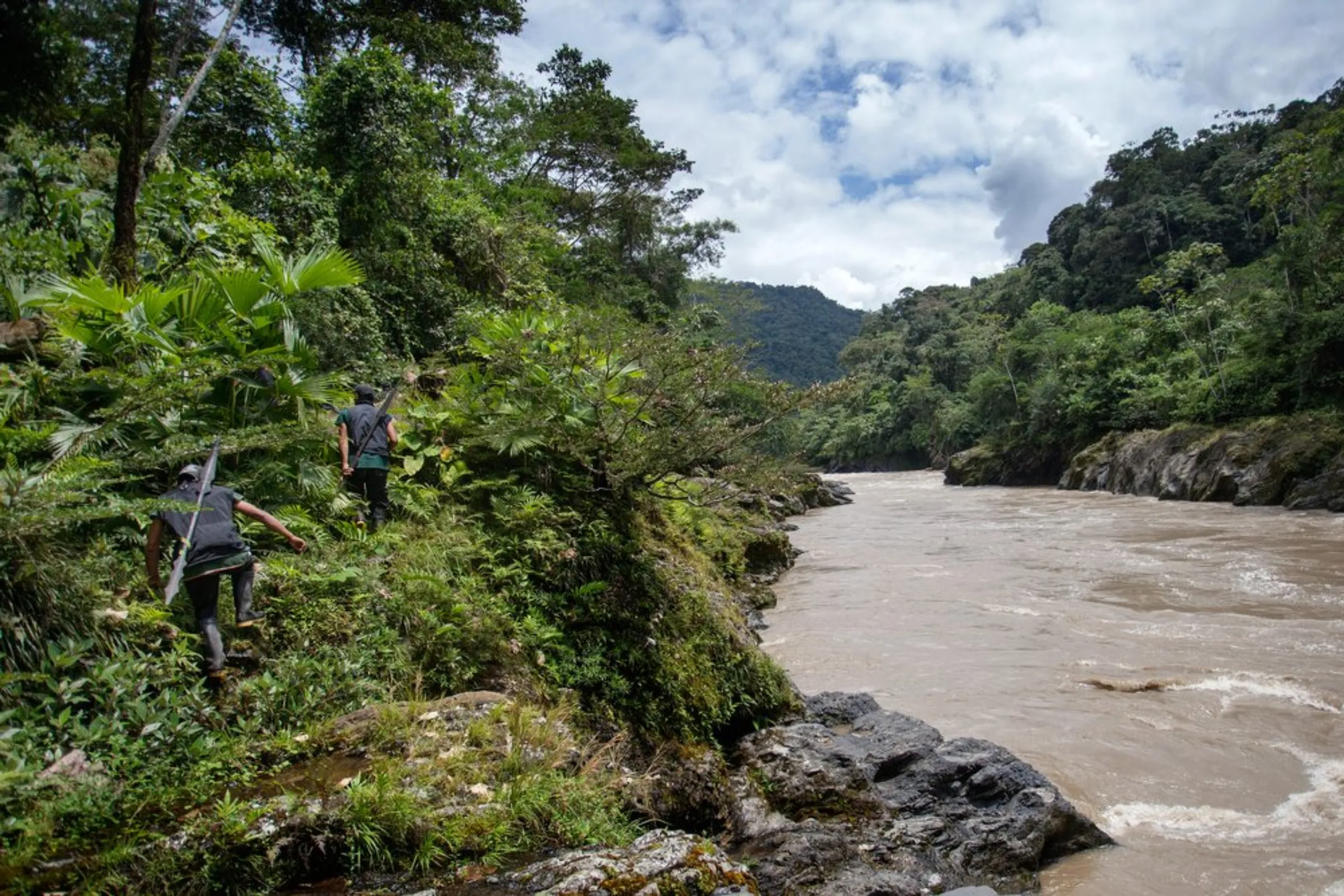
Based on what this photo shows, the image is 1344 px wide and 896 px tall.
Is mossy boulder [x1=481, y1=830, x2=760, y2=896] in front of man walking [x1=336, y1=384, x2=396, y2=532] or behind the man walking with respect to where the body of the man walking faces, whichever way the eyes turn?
behind

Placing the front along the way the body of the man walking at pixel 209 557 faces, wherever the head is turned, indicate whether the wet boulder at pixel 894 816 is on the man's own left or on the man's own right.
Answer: on the man's own right

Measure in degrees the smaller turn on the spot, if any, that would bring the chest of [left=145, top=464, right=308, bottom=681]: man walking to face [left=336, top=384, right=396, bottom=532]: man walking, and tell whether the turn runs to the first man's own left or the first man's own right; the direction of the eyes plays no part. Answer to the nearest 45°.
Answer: approximately 45° to the first man's own right

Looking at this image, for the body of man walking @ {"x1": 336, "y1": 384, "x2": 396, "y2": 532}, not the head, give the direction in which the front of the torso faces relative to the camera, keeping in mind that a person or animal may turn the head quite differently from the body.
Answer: away from the camera

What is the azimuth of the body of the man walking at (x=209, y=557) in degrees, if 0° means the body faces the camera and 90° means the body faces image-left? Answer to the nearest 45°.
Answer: approximately 180°

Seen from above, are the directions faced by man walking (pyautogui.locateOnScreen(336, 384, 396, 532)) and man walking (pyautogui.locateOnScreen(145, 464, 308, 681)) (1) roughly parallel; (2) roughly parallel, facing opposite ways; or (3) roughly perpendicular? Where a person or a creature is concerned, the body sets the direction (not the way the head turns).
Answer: roughly parallel

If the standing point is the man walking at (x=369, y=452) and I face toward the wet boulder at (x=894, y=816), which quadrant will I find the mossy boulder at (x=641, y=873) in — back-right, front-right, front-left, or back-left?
front-right

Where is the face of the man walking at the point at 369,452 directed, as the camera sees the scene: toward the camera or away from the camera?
away from the camera

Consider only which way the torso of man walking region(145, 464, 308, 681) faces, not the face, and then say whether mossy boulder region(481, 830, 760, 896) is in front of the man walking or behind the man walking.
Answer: behind

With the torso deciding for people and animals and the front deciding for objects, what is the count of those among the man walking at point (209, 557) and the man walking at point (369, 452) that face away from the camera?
2
